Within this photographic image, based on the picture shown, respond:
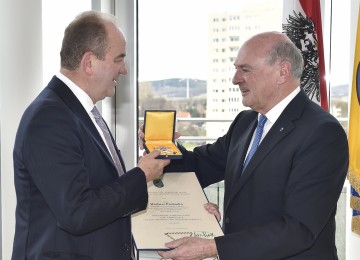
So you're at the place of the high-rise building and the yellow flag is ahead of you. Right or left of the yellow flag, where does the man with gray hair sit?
right

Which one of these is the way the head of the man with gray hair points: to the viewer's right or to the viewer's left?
to the viewer's left

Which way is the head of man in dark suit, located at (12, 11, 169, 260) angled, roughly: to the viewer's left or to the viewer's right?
to the viewer's right

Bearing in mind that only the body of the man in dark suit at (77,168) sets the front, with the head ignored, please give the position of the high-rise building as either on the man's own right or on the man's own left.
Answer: on the man's own left

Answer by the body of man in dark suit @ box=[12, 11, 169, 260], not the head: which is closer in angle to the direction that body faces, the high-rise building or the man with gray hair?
the man with gray hair

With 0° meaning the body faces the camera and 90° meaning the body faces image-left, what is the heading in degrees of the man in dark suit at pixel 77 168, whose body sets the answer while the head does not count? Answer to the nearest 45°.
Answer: approximately 270°

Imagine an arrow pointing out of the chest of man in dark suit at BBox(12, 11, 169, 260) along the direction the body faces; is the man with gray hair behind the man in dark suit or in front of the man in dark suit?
in front

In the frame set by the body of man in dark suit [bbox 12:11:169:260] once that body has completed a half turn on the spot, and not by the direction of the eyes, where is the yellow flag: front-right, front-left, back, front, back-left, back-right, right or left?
back-right
